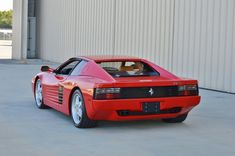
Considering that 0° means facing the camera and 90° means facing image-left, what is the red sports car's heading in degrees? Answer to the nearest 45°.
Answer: approximately 135°
